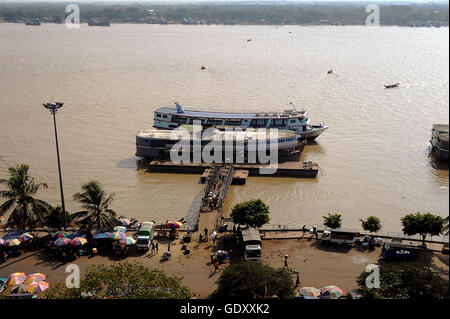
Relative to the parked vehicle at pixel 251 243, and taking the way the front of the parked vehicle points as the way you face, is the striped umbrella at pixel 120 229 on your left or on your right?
on your right

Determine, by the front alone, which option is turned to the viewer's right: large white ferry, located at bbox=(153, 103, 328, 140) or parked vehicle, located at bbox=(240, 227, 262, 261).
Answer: the large white ferry

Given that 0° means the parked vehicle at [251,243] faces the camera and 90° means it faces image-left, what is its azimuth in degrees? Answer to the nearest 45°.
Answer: approximately 0°

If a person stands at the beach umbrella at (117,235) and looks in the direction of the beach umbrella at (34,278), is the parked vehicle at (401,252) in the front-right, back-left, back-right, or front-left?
back-left

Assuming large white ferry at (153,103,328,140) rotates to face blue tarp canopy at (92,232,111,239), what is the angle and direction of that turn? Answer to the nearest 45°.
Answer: approximately 90° to its right

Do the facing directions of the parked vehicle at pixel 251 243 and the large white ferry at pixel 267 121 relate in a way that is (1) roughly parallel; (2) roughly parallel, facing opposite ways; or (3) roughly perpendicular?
roughly perpendicular

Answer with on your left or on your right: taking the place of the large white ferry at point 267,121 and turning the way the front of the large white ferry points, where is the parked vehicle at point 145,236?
on your right

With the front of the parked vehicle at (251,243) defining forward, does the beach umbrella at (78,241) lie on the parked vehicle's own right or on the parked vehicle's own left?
on the parked vehicle's own right

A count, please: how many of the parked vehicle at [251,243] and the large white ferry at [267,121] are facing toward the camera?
1

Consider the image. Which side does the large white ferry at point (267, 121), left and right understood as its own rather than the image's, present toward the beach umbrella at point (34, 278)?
right

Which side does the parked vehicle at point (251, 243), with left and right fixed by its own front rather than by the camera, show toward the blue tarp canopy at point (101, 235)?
right

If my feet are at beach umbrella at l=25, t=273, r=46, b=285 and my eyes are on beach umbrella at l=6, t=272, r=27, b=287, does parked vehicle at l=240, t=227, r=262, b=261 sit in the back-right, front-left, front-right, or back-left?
back-right

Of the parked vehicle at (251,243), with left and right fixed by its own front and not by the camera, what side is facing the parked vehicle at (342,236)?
left

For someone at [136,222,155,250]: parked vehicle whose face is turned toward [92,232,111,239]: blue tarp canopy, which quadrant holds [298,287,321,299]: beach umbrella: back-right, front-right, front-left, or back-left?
back-left

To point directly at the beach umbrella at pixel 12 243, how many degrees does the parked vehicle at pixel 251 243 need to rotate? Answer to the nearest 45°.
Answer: approximately 90° to its right

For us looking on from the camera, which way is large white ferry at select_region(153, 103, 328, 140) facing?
facing to the right of the viewer
